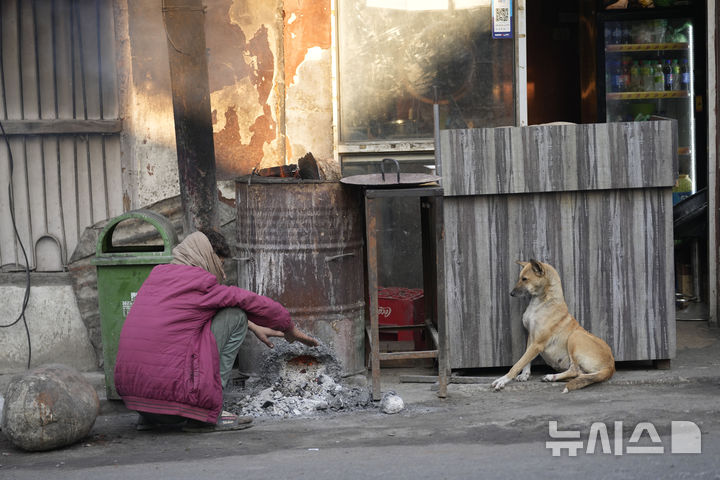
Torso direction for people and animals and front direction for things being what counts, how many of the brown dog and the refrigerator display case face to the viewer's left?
1

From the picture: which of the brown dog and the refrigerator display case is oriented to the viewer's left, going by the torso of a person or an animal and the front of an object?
the brown dog

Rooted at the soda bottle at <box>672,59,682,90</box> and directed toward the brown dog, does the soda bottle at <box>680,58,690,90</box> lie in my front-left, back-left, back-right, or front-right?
back-left

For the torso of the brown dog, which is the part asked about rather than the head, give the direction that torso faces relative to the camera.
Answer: to the viewer's left

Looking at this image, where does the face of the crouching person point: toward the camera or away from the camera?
away from the camera

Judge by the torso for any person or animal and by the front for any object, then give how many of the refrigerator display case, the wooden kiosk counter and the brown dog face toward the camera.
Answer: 2

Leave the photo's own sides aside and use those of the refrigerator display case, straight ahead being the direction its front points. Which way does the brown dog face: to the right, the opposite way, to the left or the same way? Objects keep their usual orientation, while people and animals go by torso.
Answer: to the right

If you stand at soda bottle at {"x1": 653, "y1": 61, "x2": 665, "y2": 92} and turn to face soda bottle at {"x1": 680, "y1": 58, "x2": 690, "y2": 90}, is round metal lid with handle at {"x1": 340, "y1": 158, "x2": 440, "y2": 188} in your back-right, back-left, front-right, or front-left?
back-right

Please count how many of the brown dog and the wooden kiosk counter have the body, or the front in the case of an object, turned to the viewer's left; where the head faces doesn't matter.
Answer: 1

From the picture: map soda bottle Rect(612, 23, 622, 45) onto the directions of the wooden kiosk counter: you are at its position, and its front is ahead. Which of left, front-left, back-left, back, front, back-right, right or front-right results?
back

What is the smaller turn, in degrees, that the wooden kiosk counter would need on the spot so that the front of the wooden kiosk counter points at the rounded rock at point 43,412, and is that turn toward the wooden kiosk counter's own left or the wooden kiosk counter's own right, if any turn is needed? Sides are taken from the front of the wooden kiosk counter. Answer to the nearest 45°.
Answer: approximately 45° to the wooden kiosk counter's own right

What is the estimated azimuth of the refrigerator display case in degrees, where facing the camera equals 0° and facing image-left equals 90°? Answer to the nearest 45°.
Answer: approximately 0°
